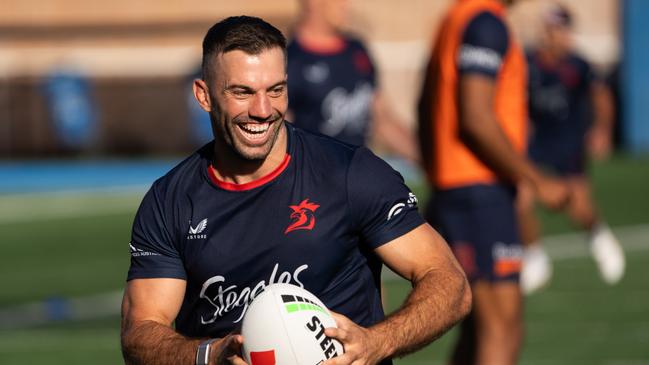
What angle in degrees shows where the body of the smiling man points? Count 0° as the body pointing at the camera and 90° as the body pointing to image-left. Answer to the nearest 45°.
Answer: approximately 0°

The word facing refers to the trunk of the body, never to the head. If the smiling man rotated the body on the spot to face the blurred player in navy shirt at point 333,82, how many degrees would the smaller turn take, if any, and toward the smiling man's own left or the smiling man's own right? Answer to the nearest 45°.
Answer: approximately 180°

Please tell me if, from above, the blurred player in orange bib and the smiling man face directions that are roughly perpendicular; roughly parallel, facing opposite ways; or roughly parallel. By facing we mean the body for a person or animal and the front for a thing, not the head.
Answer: roughly perpendicular

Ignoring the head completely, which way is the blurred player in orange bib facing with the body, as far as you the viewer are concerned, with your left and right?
facing to the right of the viewer

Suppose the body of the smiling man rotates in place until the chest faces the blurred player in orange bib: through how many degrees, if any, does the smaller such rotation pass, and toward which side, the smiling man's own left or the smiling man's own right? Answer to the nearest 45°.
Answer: approximately 135° to the smiling man's own left

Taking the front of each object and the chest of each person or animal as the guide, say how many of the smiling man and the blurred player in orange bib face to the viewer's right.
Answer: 1
